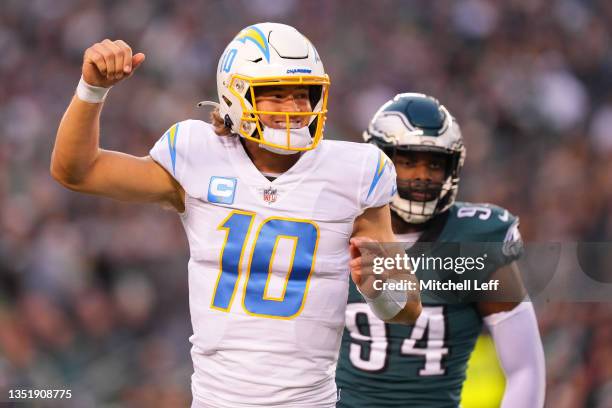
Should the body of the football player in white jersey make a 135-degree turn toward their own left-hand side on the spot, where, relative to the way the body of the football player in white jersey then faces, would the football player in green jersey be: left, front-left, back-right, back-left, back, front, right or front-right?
front

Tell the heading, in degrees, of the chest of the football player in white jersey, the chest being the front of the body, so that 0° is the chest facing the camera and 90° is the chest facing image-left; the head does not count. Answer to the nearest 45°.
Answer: approximately 0°

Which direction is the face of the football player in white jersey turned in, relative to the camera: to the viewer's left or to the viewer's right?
to the viewer's right
